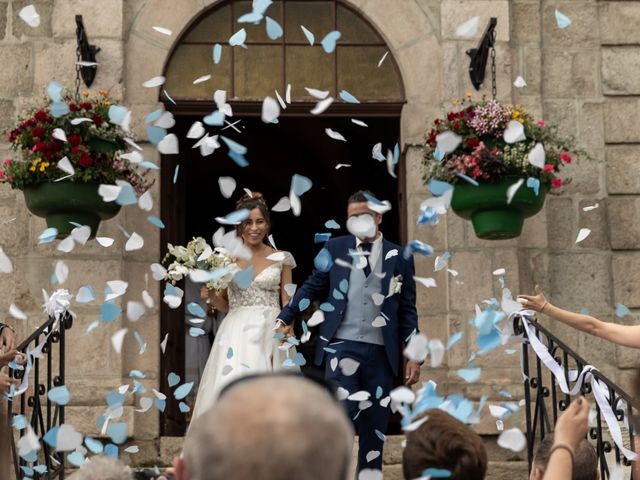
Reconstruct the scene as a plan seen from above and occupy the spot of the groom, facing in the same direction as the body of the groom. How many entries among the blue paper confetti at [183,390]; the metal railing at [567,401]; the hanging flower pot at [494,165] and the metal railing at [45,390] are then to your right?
2

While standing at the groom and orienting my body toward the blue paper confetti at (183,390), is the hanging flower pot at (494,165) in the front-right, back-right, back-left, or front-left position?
back-right

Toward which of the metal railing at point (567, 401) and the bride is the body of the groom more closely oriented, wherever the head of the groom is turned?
the metal railing

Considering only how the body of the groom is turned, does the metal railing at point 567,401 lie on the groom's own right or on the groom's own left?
on the groom's own left

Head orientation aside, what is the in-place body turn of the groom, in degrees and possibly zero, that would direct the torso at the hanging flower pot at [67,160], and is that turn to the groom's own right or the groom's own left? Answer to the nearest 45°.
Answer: approximately 90° to the groom's own right

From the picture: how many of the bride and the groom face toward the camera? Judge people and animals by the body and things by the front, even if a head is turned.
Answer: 2

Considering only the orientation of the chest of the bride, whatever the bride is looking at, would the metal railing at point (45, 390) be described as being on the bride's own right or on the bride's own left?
on the bride's own right

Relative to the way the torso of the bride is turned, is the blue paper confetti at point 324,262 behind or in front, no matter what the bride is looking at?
in front

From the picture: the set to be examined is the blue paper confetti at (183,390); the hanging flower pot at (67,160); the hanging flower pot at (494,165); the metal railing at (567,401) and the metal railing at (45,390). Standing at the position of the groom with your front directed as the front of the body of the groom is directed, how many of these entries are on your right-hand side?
3

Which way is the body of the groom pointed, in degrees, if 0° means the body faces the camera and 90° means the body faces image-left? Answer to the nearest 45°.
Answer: approximately 0°

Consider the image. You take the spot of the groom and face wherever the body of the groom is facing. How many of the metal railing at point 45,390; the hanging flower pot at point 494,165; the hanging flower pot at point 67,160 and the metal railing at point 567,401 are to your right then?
2
